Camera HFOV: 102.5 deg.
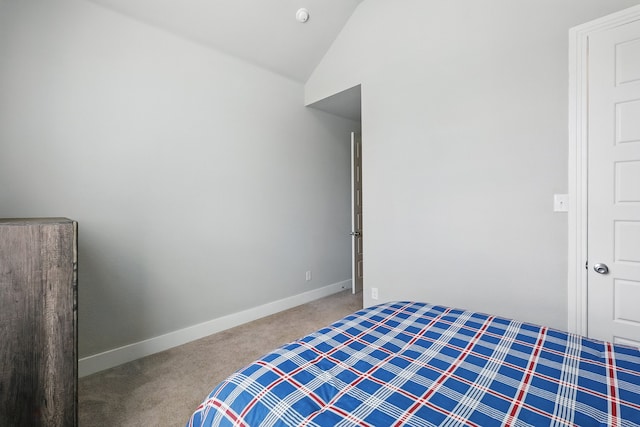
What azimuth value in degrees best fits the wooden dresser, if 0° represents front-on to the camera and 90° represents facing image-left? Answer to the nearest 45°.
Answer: approximately 270°

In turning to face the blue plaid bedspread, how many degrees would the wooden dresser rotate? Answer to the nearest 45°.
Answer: approximately 45° to its right

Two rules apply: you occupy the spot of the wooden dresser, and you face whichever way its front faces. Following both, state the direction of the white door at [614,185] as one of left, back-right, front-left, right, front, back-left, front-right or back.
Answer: front-right

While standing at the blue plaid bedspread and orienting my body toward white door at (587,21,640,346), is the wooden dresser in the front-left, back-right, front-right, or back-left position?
back-left

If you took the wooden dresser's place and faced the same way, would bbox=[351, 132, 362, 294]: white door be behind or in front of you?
in front
